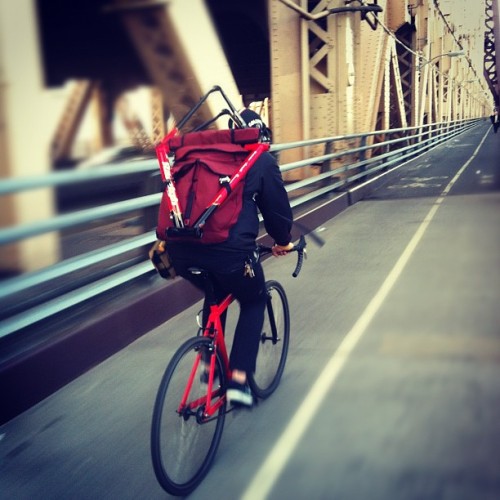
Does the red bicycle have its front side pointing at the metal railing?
no

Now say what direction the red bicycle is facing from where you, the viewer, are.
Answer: facing away from the viewer and to the right of the viewer
